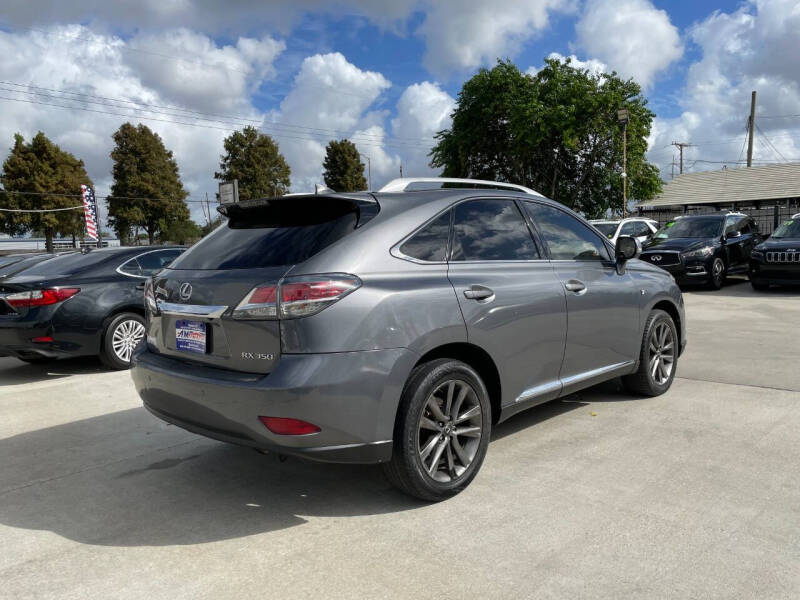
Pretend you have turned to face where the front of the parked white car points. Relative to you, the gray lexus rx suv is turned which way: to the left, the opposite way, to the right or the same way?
the opposite way

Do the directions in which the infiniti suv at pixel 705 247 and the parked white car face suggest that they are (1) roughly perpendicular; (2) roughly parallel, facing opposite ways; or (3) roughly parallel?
roughly parallel

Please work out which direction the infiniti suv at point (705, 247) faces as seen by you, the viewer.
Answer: facing the viewer and to the left of the viewer

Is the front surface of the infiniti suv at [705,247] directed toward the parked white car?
no

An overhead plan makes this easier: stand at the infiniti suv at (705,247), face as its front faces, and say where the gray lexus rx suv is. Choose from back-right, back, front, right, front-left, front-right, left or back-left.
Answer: front-left

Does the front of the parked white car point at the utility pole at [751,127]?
no

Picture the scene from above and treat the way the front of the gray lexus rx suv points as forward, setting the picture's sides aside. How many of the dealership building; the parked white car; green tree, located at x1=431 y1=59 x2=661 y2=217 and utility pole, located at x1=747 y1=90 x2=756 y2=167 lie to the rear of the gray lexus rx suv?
0

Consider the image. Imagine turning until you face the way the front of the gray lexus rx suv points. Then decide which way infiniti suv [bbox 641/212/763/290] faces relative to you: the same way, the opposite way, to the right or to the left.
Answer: the opposite way

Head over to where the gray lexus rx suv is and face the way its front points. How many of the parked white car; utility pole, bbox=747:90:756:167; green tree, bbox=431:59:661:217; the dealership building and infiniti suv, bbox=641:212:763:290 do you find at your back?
0

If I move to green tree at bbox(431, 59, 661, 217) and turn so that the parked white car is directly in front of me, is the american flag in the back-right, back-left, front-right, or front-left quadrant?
front-right

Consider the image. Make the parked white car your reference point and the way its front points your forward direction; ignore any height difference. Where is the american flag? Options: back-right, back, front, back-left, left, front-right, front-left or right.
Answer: front-right

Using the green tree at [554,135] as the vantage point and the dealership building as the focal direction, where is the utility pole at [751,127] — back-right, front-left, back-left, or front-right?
front-left

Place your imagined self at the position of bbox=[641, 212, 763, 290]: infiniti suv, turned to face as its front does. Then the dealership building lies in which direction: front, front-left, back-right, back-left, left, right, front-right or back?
back-right

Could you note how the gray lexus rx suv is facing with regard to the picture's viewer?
facing away from the viewer and to the right of the viewer

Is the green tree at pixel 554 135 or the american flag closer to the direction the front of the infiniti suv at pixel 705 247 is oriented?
the american flag
